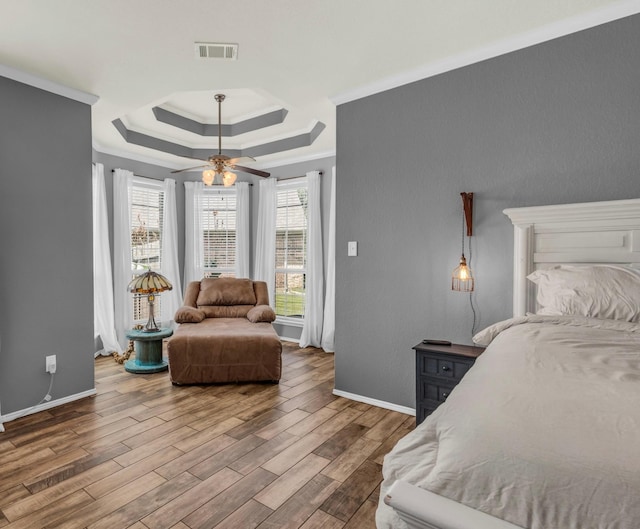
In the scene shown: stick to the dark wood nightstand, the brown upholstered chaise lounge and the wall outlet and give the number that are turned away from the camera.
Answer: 0

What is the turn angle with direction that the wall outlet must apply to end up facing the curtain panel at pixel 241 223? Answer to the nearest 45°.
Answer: approximately 90° to its left

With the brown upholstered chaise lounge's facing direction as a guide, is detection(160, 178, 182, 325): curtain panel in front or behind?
behind

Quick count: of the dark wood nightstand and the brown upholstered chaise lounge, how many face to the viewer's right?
0

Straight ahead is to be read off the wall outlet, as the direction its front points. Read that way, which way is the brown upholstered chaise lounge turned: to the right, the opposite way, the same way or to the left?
to the right

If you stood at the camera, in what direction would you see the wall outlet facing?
facing the viewer and to the right of the viewer

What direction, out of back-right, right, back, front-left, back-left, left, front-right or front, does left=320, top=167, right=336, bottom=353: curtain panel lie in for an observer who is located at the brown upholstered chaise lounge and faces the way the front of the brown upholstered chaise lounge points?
back-left

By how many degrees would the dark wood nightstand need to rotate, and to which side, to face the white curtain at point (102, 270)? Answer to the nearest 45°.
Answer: approximately 45° to its right

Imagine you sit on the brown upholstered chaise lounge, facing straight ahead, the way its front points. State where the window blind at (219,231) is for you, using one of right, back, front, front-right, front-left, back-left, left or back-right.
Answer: back

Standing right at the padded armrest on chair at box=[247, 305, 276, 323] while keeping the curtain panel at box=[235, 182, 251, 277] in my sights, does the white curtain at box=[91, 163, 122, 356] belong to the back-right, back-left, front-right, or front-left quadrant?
front-left

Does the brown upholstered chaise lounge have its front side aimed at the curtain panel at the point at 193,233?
no

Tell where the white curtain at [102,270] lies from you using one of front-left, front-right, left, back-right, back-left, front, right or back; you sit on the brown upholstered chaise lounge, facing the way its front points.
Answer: back-right

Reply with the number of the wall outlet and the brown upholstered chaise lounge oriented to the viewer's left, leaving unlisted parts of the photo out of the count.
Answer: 0

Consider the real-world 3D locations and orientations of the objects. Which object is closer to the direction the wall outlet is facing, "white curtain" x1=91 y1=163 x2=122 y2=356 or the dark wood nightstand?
the dark wood nightstand

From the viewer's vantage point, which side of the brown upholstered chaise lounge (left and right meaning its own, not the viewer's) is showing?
front

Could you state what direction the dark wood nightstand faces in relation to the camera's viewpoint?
facing the viewer and to the left of the viewer

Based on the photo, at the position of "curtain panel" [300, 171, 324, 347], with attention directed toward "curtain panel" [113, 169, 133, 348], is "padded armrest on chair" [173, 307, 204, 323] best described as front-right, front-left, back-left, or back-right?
front-left

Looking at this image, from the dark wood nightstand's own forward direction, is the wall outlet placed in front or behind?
in front

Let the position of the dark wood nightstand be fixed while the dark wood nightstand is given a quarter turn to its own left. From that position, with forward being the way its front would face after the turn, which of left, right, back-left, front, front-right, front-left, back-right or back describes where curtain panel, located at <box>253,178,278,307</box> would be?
back

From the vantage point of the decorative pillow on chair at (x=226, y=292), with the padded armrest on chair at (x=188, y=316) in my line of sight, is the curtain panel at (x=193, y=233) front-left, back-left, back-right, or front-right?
back-right
